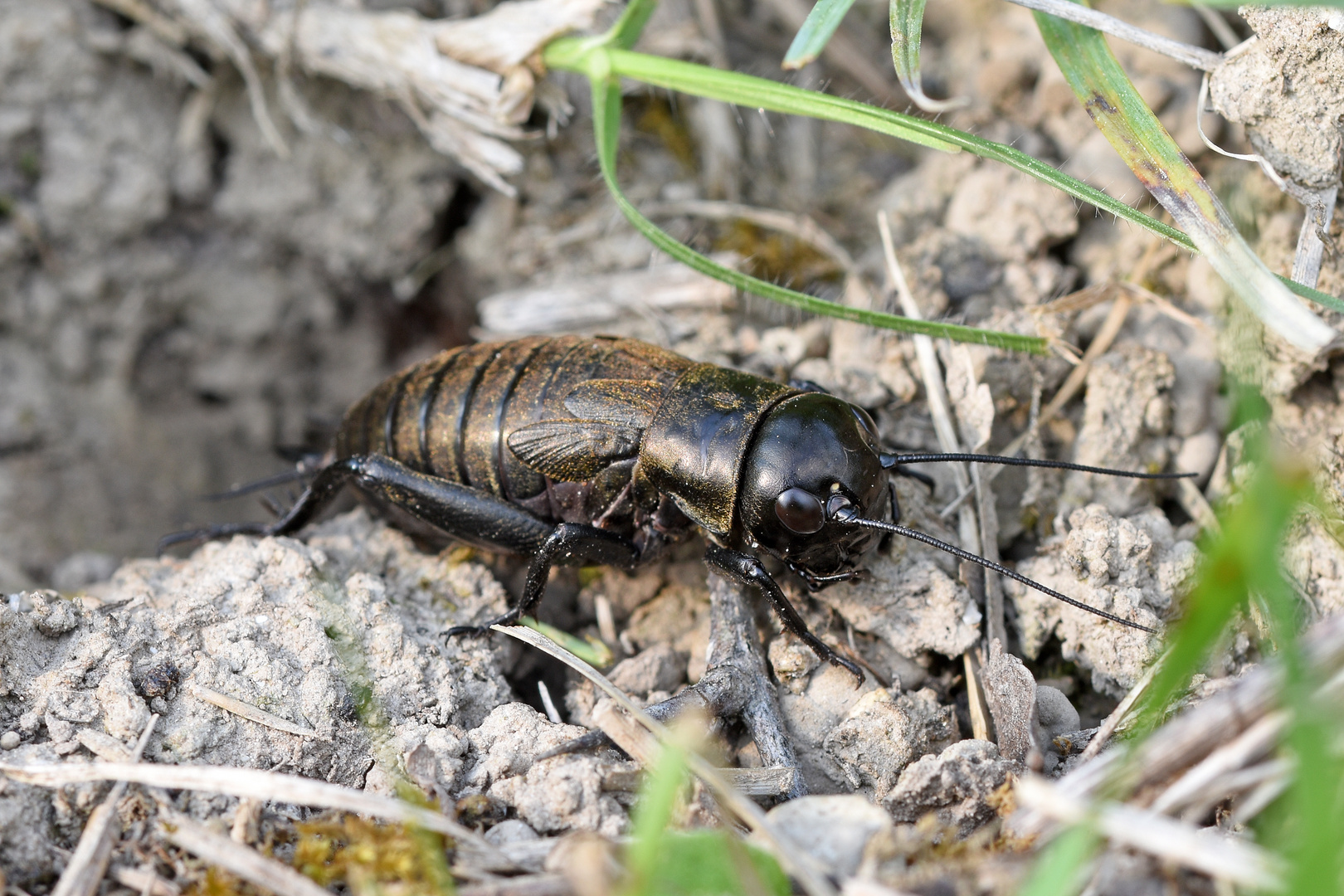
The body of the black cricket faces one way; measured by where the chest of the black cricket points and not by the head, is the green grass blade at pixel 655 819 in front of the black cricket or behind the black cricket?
in front

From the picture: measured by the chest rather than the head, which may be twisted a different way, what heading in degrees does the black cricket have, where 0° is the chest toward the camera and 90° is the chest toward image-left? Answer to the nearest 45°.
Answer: approximately 315°

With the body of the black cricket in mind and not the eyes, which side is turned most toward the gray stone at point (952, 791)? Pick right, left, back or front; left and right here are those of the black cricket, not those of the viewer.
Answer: front

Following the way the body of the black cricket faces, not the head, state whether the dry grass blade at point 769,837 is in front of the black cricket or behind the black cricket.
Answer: in front
